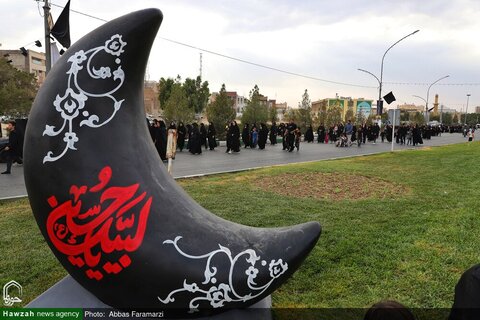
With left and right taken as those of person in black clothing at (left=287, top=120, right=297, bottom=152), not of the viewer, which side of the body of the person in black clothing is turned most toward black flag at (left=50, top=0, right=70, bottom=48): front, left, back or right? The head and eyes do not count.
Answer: front

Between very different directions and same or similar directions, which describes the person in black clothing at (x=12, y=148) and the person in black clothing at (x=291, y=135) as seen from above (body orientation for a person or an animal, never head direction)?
same or similar directions

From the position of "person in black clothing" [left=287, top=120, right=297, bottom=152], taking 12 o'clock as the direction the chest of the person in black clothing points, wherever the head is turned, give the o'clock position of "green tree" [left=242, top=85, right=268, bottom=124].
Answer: The green tree is roughly at 4 o'clock from the person in black clothing.

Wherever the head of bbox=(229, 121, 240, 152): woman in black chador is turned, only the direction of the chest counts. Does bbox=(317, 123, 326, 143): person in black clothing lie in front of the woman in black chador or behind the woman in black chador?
behind

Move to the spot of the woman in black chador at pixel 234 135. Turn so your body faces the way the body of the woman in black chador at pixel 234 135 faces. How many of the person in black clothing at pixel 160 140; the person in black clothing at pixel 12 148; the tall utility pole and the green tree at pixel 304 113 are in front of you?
3

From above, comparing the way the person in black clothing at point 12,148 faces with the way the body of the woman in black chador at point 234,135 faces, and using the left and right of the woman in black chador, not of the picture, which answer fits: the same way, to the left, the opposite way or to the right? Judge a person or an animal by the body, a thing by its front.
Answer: the same way

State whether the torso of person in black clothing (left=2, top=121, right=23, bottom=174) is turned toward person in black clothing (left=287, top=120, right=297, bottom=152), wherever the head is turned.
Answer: no

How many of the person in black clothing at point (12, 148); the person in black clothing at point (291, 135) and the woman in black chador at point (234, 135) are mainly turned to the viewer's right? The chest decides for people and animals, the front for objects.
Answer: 0

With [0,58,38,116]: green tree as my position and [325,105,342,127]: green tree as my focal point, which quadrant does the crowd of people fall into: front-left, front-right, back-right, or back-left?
front-right

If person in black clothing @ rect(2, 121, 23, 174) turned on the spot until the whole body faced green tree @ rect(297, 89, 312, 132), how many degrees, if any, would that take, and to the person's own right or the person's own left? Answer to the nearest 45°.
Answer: approximately 135° to the person's own right

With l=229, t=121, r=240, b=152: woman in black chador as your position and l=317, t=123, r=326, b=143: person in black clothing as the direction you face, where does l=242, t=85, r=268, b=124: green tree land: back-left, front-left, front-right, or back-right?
front-left

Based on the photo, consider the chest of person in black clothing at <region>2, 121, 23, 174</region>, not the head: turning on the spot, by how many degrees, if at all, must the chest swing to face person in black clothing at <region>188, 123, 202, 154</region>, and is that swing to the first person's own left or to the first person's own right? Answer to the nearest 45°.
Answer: approximately 135° to the first person's own right

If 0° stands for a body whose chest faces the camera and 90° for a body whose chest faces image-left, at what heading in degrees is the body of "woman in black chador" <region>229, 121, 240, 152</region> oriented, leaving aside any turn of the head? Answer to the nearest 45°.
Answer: approximately 45°

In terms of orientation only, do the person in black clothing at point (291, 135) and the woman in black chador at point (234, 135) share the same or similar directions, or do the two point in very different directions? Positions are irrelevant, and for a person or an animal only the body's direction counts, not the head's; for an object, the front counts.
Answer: same or similar directions

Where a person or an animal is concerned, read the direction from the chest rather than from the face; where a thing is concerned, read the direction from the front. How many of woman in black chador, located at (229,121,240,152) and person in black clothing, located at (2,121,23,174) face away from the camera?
0

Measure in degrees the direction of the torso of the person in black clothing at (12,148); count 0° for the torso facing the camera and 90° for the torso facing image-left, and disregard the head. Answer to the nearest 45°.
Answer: approximately 90°

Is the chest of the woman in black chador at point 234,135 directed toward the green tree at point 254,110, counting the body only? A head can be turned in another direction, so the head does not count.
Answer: no

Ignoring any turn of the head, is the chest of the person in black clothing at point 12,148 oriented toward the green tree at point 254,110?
no
